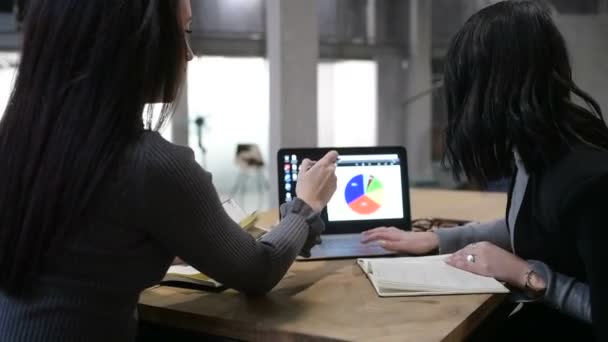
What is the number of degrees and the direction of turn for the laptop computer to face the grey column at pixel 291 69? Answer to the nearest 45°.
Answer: approximately 180°

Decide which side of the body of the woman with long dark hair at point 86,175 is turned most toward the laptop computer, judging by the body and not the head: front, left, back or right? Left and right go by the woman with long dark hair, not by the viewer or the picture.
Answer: front

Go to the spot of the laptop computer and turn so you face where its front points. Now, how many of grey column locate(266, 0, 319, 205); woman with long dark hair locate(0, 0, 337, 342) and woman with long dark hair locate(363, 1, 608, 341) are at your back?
1

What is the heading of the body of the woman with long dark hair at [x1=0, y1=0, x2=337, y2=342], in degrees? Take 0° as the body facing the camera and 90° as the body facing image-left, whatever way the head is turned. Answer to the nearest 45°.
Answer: approximately 225°

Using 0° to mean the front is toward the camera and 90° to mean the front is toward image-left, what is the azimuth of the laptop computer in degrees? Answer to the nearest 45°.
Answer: approximately 0°

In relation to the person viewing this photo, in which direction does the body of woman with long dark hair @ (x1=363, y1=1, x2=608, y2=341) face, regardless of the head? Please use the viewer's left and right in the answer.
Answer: facing to the left of the viewer

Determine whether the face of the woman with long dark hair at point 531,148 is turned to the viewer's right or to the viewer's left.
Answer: to the viewer's left

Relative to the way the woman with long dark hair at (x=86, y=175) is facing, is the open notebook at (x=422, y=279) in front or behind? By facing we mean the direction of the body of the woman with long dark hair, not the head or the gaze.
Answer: in front

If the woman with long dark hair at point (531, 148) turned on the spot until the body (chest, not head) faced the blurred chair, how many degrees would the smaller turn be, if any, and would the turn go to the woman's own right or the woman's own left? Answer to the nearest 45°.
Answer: approximately 45° to the woman's own right

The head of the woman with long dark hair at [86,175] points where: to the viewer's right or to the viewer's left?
to the viewer's right
